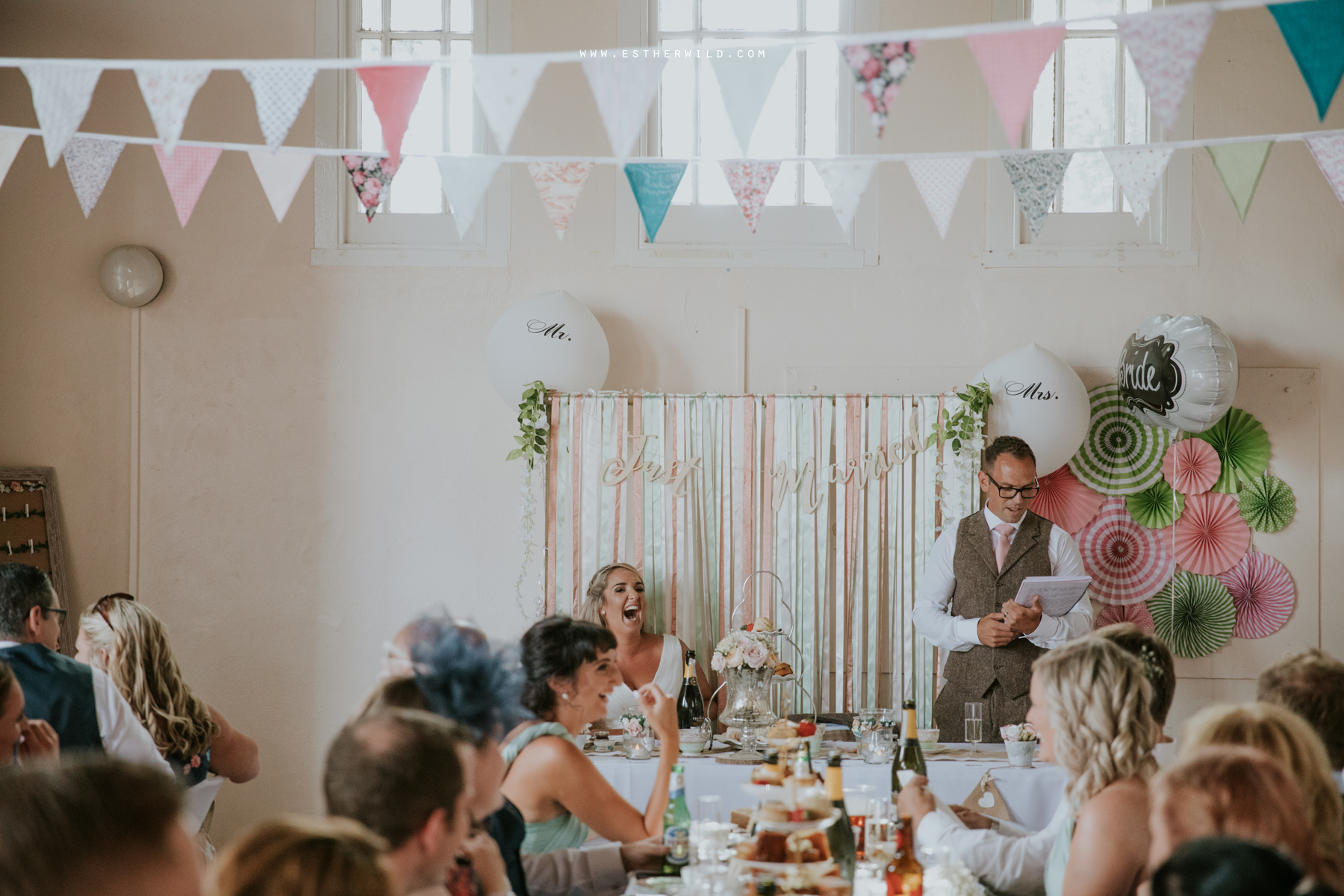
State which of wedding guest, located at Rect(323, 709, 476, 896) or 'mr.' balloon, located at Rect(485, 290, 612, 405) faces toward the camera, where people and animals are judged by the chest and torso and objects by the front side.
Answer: the 'mr.' balloon

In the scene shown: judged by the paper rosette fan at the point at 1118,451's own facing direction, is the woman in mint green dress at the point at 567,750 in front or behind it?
in front

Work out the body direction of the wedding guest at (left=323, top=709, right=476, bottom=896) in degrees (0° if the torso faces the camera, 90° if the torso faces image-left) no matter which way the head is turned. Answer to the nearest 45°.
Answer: approximately 225°

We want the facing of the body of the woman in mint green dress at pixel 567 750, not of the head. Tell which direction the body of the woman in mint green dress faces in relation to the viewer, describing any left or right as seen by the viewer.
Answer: facing to the right of the viewer

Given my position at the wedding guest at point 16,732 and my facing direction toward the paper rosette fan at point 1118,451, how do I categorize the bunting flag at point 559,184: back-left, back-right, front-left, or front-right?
front-left

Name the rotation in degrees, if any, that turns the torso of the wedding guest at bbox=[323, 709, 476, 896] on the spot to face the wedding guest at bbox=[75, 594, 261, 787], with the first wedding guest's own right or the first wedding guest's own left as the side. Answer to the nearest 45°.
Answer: approximately 45° to the first wedding guest's own left

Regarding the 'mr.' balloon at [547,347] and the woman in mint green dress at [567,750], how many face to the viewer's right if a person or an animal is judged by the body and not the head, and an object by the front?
1

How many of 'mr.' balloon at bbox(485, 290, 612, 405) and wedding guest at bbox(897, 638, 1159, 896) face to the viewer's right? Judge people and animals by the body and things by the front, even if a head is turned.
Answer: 0

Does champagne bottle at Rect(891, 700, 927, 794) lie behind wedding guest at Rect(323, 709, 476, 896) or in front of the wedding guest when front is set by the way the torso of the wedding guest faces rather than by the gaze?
in front

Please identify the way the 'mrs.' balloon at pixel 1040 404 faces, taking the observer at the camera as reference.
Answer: facing the viewer

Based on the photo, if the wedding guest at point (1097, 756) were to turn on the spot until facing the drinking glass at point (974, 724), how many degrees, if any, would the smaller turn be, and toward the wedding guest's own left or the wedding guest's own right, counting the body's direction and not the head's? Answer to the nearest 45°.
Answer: approximately 90° to the wedding guest's own right

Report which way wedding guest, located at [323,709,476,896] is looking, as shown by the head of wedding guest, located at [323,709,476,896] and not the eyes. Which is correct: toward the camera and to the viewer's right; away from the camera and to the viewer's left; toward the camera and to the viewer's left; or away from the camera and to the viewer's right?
away from the camera and to the viewer's right

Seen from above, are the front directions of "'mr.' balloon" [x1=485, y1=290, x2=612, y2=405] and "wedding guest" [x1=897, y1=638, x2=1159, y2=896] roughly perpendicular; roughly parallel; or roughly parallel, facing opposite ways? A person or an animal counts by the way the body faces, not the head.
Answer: roughly perpendicular
